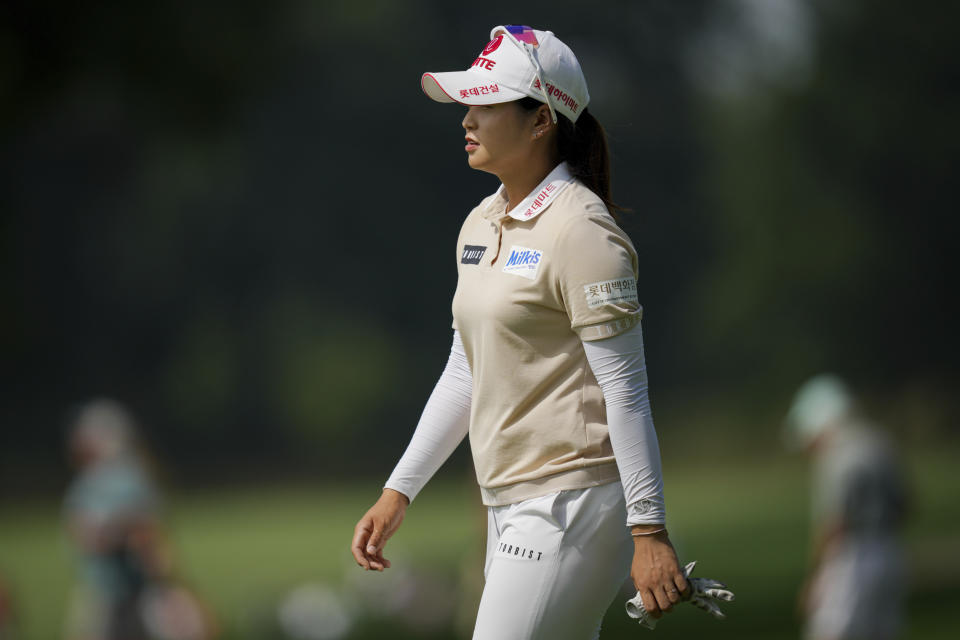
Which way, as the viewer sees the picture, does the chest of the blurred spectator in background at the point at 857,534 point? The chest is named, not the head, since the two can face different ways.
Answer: to the viewer's left

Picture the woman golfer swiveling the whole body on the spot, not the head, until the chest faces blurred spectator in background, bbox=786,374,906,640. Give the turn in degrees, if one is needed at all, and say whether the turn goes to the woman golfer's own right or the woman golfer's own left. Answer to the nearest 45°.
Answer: approximately 180°

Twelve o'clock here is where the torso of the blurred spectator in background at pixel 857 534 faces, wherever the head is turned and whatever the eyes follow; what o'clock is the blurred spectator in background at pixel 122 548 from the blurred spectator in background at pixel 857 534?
the blurred spectator in background at pixel 122 548 is roughly at 11 o'clock from the blurred spectator in background at pixel 857 534.

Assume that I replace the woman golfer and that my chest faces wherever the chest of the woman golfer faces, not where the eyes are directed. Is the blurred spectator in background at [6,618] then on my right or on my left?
on my right

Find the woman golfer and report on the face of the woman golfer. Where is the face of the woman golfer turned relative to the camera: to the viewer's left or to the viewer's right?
to the viewer's left

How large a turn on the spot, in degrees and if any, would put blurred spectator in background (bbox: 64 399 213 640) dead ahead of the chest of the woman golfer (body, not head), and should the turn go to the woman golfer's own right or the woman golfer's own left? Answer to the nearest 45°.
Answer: approximately 90° to the woman golfer's own right

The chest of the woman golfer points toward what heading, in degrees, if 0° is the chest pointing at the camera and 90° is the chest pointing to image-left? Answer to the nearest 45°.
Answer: approximately 45°

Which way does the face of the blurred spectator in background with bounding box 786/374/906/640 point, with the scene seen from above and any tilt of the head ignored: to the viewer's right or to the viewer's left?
to the viewer's left

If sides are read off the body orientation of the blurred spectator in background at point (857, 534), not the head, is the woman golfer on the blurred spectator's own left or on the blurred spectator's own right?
on the blurred spectator's own left
